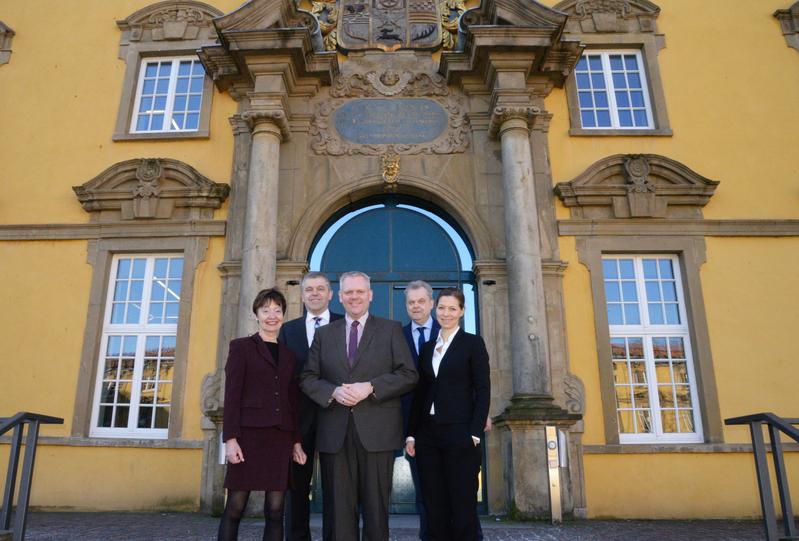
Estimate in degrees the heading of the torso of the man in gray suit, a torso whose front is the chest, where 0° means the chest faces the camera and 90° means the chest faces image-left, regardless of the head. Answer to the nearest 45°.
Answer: approximately 0°

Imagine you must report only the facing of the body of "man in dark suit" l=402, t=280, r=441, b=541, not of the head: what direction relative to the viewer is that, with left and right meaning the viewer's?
facing the viewer

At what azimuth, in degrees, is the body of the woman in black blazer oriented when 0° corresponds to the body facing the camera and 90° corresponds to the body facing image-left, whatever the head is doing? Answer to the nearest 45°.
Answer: approximately 45°

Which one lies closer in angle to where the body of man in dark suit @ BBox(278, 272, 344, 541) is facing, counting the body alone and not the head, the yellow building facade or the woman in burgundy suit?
the woman in burgundy suit

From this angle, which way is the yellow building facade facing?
toward the camera

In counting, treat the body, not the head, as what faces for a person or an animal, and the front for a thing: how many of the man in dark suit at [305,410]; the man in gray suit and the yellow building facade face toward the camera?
3

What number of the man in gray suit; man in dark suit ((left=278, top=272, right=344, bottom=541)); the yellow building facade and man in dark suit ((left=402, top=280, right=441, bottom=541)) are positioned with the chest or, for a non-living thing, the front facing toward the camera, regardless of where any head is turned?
4
